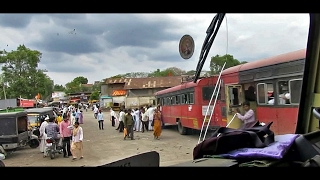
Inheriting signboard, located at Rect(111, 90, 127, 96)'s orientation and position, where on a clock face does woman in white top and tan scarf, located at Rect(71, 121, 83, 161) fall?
The woman in white top and tan scarf is roughly at 12 o'clock from the signboard.

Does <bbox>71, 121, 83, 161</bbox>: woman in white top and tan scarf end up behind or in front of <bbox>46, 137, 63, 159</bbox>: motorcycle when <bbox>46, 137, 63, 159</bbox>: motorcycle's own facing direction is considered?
behind

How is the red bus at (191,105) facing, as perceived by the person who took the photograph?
facing away from the viewer and to the left of the viewer

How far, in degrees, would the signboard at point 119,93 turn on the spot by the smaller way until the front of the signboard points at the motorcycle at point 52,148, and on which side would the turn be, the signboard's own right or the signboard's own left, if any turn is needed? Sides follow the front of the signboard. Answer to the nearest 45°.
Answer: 0° — it already faces it

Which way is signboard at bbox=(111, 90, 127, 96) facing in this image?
toward the camera

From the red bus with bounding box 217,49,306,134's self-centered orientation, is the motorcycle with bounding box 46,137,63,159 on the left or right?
on its left

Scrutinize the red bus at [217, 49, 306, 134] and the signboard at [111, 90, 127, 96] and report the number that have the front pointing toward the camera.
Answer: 1

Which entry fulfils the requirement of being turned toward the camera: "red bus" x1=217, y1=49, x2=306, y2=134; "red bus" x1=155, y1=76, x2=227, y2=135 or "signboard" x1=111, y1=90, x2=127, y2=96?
the signboard

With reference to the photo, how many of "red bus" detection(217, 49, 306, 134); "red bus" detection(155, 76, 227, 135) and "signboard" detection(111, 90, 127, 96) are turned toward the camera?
1

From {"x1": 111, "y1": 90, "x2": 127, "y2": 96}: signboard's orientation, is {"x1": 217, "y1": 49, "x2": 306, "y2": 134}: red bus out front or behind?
out front

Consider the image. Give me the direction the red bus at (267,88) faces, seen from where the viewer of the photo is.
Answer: facing away from the viewer and to the left of the viewer
